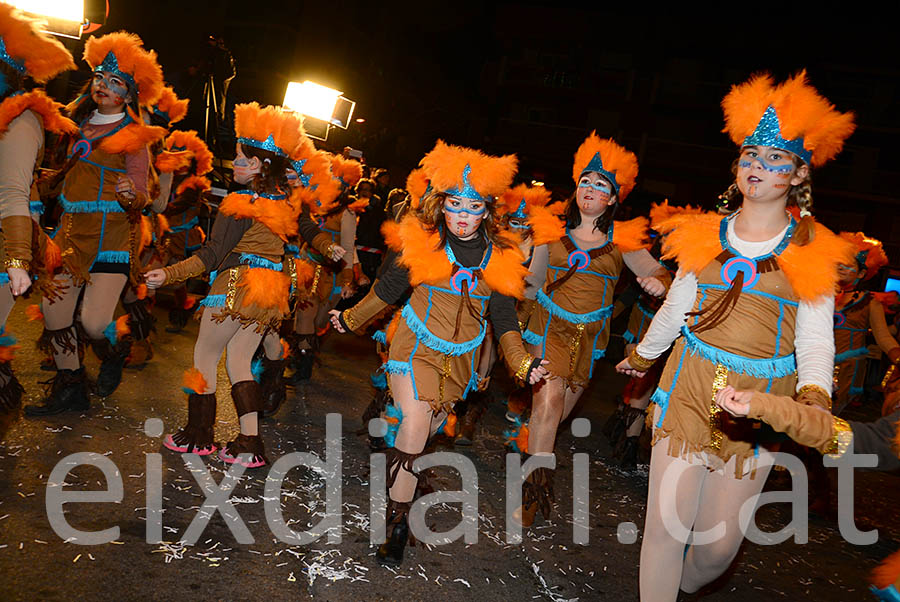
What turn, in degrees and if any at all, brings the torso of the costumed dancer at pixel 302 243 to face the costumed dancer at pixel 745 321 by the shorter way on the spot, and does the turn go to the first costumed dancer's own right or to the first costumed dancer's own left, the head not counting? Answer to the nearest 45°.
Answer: approximately 135° to the first costumed dancer's own left

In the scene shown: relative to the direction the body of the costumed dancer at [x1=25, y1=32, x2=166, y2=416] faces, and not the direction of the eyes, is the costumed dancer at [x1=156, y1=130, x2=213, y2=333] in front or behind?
behind

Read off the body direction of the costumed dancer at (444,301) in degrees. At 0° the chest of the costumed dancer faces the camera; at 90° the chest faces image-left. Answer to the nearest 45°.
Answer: approximately 0°

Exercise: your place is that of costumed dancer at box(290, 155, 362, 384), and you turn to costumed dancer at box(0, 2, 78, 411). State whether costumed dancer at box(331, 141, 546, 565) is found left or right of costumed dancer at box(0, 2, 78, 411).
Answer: left

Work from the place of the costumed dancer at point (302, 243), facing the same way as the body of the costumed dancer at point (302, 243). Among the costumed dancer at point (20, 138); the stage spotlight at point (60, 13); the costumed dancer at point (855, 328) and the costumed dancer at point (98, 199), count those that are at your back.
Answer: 1

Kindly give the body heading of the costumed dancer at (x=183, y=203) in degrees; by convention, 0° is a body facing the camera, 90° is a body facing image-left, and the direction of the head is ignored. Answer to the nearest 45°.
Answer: approximately 45°

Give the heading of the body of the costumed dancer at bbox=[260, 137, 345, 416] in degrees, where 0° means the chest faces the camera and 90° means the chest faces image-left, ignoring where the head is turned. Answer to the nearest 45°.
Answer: approximately 90°

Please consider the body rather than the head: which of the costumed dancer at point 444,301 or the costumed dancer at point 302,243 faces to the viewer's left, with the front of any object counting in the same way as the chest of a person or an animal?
the costumed dancer at point 302,243

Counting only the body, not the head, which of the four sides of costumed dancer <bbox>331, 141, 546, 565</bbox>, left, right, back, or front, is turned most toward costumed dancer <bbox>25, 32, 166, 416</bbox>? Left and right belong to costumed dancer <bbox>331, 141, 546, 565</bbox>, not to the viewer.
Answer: right

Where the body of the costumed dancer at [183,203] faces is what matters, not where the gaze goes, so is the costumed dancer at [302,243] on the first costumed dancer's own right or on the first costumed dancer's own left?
on the first costumed dancer's own left
